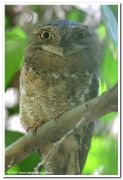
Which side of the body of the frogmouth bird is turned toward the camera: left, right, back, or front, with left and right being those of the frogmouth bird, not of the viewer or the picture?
front
